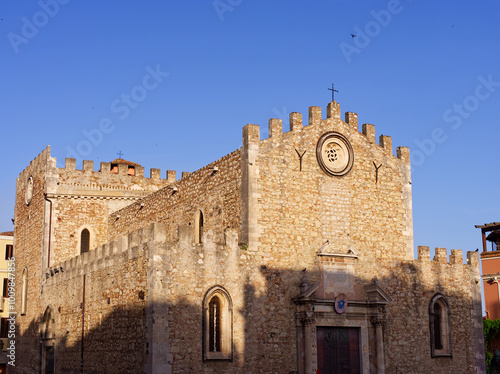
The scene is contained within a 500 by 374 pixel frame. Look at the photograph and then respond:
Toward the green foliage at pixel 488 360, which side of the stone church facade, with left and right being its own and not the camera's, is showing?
left

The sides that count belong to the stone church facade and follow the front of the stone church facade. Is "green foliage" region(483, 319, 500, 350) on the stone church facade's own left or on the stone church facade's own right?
on the stone church facade's own left

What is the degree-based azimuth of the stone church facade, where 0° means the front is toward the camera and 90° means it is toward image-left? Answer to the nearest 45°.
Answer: approximately 315°
